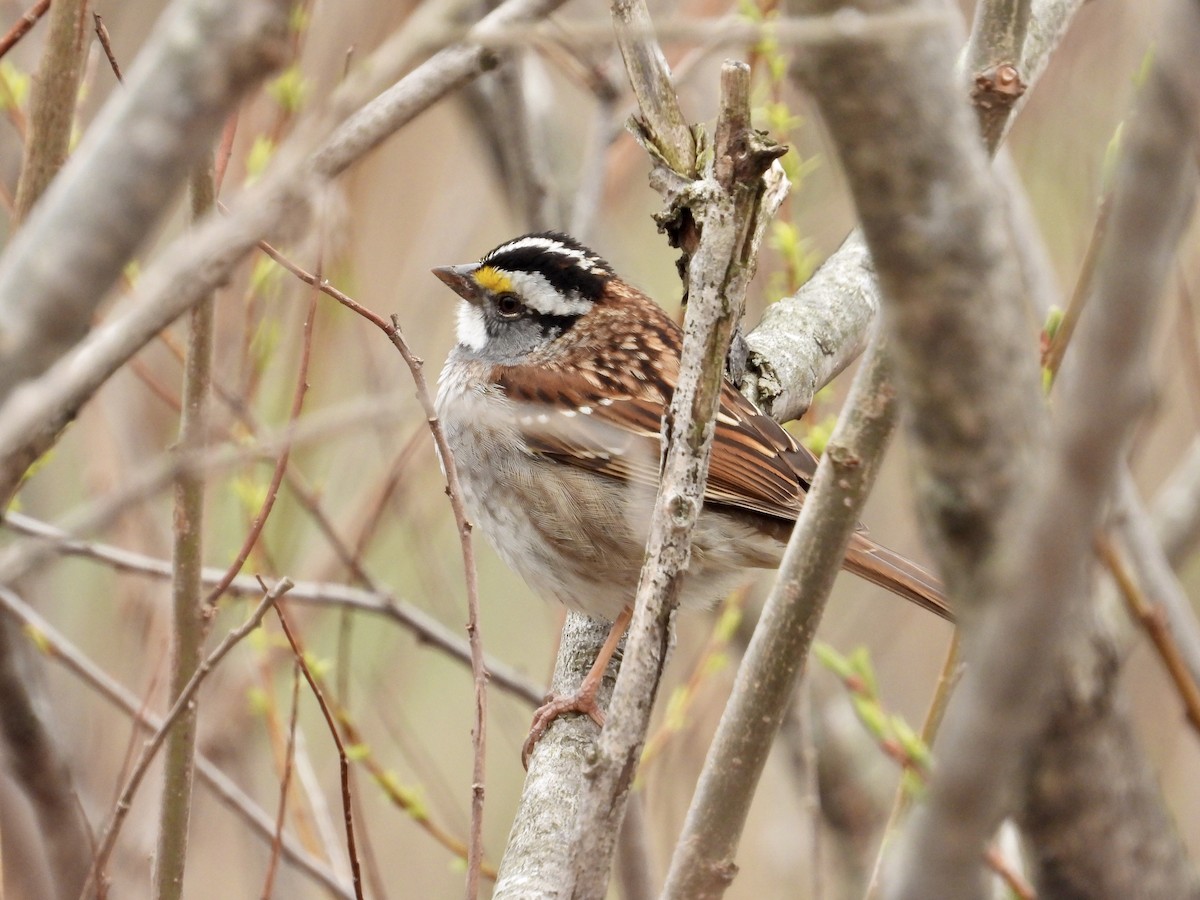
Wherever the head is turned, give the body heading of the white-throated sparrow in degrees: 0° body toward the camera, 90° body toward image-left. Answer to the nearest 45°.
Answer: approximately 90°

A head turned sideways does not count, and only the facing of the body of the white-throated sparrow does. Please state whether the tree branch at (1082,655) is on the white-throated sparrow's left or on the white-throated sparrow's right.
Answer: on the white-throated sparrow's left

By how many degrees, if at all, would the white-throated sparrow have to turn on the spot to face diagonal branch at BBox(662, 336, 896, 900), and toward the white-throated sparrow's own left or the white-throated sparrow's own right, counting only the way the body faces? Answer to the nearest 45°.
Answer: approximately 90° to the white-throated sparrow's own left

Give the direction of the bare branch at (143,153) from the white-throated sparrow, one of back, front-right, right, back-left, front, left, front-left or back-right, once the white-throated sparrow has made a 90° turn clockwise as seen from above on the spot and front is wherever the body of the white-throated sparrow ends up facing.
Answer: back

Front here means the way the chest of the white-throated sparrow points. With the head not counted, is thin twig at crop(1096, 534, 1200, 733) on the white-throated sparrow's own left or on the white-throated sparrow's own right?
on the white-throated sparrow's own left
